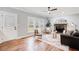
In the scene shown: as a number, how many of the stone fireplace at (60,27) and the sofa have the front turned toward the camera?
1

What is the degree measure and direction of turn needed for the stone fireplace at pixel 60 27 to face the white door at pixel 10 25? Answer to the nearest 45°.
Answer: approximately 45° to its right

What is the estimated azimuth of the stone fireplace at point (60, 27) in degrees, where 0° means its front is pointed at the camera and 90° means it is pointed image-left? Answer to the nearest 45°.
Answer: approximately 0°
